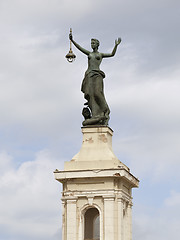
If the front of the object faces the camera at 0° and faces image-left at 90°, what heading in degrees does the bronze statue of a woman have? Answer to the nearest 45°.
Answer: approximately 0°
